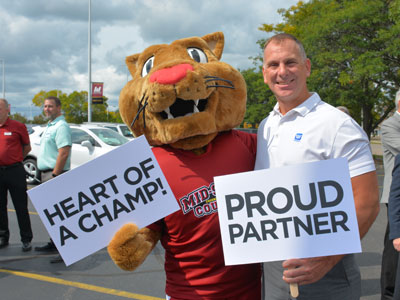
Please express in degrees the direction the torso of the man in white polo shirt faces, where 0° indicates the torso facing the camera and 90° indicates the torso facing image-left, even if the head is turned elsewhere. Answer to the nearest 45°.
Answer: approximately 45°

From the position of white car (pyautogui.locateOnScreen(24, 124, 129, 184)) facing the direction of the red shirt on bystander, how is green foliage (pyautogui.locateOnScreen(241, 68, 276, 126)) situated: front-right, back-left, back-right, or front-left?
back-left

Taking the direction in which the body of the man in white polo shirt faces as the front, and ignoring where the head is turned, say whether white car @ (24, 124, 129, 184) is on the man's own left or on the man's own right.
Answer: on the man's own right

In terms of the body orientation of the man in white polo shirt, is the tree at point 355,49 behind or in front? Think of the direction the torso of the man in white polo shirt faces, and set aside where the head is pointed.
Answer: behind

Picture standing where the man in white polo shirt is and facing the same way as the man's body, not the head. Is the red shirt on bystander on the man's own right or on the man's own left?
on the man's own right
